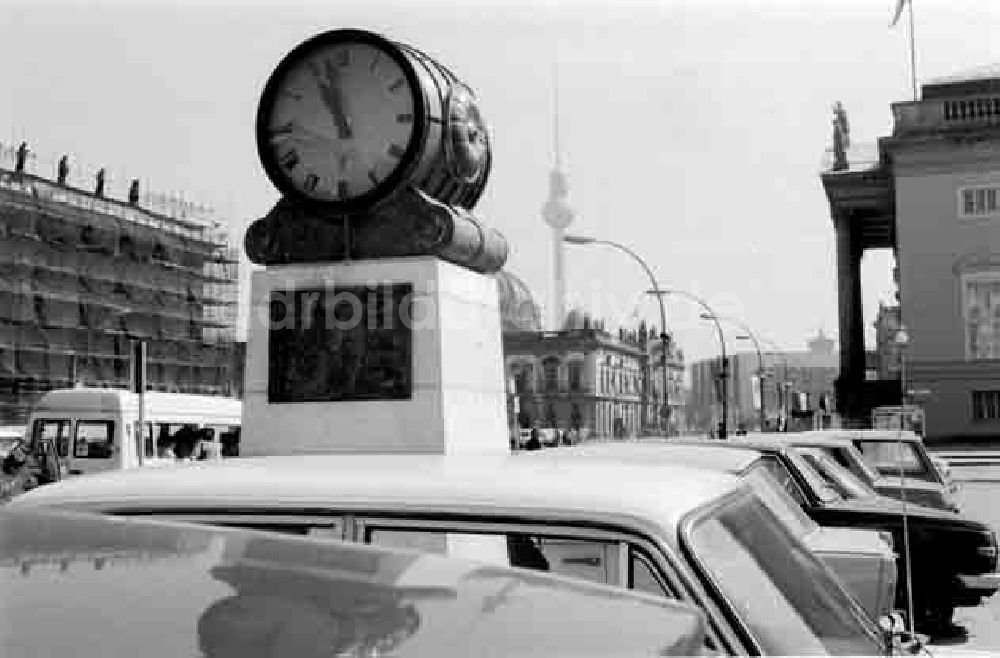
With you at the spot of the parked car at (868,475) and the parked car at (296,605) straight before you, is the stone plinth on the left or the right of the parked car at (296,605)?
right

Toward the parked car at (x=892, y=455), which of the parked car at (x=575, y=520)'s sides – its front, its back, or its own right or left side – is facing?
left

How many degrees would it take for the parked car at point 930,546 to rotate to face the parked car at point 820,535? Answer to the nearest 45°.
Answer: approximately 45° to its right

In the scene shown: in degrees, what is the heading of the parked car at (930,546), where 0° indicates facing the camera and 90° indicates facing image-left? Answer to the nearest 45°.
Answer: approximately 315°

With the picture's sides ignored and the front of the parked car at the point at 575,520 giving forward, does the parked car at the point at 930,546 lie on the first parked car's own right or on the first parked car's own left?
on the first parked car's own left

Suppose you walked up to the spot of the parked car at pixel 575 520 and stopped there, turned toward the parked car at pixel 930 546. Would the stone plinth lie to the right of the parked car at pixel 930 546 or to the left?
left

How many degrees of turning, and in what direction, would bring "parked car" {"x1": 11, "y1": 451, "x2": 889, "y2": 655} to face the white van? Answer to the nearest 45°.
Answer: approximately 135° to its left

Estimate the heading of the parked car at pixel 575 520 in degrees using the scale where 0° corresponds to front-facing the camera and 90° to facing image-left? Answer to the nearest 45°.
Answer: approximately 315°

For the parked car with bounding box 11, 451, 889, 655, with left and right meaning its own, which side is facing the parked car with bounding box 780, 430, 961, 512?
left

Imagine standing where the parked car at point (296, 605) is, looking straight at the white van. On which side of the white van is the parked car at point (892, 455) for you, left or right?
right
